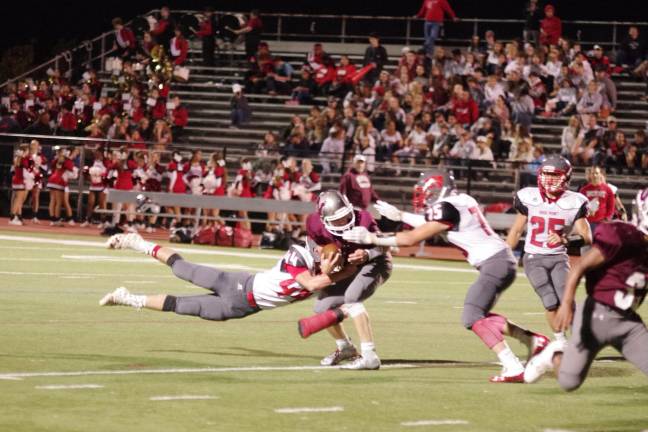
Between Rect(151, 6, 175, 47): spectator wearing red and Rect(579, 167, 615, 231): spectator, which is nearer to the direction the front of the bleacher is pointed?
the spectator

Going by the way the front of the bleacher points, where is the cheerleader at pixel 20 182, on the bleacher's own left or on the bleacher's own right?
on the bleacher's own right

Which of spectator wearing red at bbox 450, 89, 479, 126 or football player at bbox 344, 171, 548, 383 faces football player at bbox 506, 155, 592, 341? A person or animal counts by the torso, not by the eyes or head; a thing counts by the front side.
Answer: the spectator wearing red

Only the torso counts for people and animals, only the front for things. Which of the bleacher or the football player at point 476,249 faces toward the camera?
the bleacher

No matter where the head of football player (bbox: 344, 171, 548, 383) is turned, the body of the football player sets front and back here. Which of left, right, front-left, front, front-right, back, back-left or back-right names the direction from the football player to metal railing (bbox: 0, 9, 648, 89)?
right

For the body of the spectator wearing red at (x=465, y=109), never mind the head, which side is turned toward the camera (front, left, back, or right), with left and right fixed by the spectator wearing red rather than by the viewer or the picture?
front

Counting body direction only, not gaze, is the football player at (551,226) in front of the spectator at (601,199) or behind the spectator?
in front

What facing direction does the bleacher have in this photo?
toward the camera

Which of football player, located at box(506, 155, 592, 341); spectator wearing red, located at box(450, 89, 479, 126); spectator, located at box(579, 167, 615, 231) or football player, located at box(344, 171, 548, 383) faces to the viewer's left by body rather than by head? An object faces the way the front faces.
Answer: football player, located at box(344, 171, 548, 383)

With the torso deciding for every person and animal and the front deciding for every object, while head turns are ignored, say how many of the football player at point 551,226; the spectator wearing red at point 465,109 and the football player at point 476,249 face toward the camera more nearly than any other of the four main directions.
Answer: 2

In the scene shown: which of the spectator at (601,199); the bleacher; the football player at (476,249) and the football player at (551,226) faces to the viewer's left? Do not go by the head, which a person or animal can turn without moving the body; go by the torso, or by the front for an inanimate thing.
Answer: the football player at (476,249)

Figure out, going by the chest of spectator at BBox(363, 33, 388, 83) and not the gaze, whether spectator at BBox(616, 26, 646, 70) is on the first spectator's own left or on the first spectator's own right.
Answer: on the first spectator's own left

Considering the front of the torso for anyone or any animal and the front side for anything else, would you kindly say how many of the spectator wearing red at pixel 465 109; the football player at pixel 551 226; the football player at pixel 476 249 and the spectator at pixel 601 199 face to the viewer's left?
1

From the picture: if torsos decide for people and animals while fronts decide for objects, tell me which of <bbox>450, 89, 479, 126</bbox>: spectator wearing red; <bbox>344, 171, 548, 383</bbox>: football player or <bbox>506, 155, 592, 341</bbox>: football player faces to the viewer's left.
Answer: <bbox>344, 171, 548, 383</bbox>: football player

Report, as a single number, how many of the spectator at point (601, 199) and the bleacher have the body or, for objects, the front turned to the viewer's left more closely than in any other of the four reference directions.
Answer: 0

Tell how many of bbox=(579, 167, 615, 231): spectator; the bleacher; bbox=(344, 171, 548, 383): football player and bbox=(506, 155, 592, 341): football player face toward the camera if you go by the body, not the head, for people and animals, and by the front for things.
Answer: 3

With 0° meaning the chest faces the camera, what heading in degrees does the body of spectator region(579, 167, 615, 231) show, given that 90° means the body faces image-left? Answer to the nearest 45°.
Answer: approximately 0°

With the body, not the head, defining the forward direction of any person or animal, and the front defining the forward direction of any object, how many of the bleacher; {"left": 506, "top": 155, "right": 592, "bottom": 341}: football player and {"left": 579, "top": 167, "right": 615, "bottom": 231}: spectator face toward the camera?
3

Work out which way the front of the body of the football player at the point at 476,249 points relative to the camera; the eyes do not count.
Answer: to the viewer's left

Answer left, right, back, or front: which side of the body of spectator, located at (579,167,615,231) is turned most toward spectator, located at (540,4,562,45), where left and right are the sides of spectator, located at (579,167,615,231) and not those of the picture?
back
